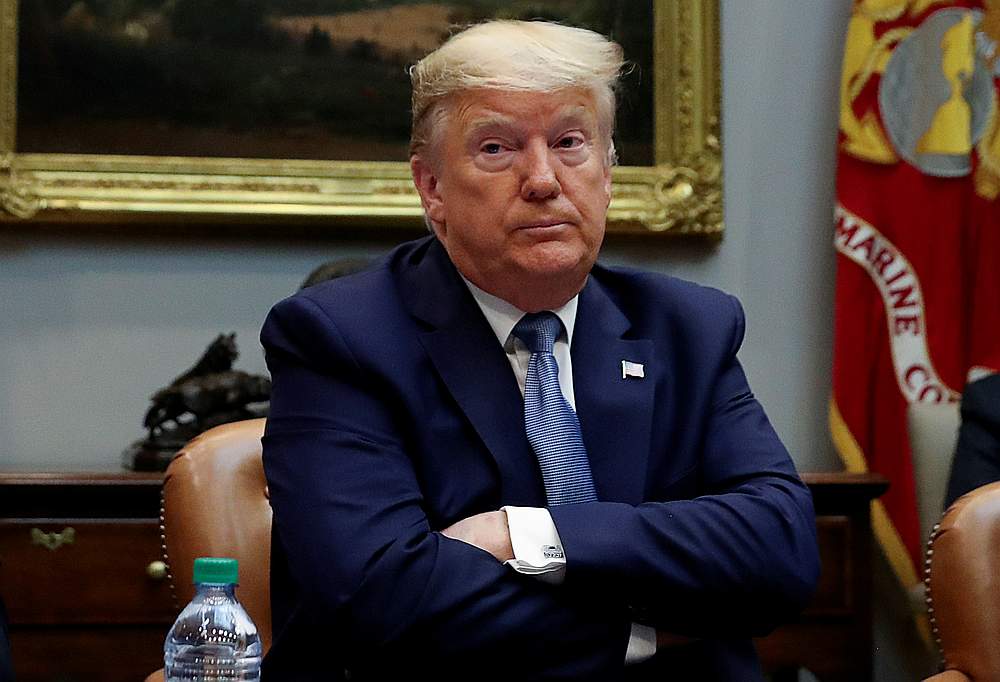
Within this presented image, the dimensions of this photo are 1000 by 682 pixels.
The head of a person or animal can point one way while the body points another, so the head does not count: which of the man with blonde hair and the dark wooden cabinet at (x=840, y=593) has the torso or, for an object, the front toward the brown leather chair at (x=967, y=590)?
the dark wooden cabinet

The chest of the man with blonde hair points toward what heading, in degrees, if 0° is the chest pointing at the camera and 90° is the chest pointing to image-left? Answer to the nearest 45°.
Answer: approximately 0°

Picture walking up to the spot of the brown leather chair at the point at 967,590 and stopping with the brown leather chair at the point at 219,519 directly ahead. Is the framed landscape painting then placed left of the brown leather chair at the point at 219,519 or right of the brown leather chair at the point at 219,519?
right

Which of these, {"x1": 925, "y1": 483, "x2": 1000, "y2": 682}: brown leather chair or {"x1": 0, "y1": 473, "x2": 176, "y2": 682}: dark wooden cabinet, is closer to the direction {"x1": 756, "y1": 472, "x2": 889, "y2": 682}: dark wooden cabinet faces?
the brown leather chair

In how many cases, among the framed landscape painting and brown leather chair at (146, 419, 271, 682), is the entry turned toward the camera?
2

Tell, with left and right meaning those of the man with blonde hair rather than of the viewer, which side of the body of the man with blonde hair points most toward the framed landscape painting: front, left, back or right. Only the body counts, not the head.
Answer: back
